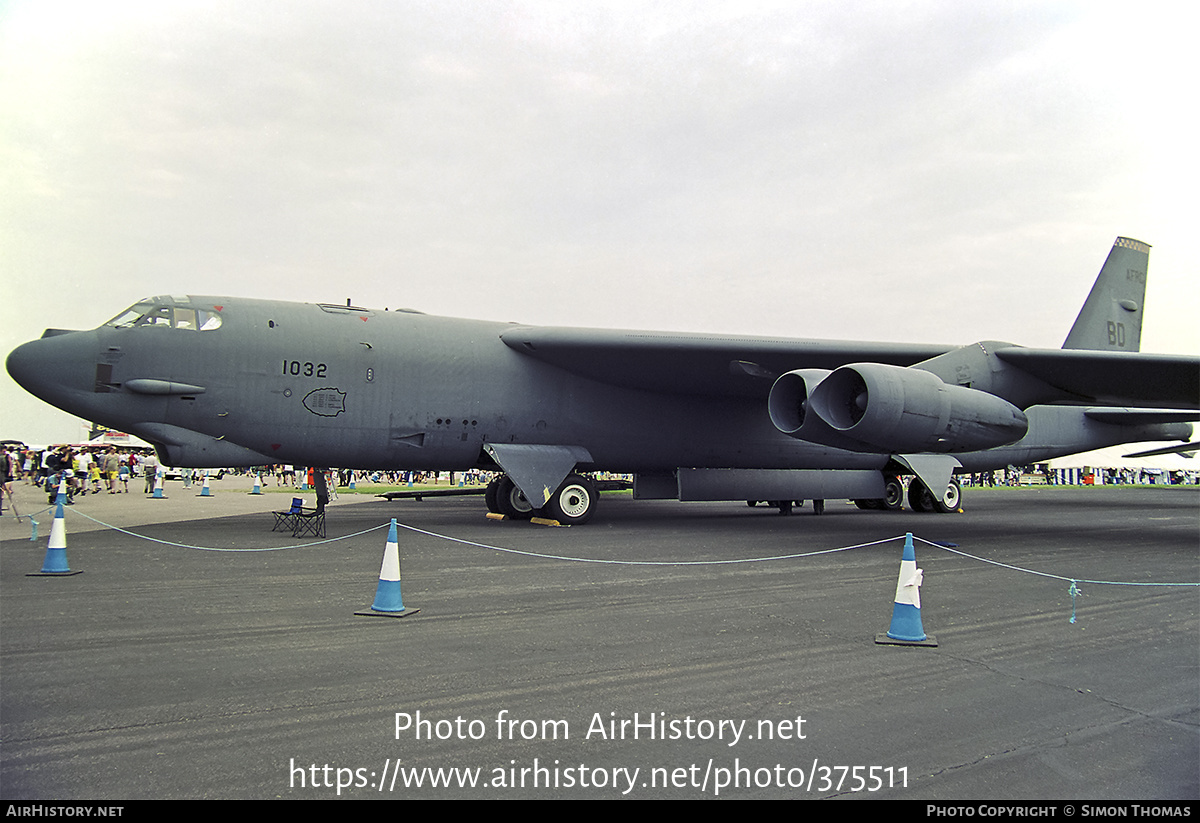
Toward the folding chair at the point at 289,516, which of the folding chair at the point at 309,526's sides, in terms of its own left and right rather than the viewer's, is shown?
right

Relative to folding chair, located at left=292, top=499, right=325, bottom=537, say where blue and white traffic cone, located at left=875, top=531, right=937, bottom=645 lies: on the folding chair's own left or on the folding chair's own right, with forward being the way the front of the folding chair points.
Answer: on the folding chair's own left

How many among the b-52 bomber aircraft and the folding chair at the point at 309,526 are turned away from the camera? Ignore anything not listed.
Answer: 0

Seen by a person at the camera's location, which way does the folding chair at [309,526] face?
facing to the left of the viewer

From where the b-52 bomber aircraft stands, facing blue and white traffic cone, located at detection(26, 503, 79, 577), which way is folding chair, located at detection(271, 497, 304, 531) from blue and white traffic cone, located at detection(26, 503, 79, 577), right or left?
right

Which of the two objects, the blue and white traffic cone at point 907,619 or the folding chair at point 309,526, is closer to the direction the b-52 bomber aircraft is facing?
the folding chair

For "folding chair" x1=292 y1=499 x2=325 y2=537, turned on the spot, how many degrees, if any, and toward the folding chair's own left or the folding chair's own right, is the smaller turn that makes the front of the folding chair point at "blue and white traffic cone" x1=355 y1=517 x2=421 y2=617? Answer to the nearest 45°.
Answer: approximately 90° to the folding chair's own left

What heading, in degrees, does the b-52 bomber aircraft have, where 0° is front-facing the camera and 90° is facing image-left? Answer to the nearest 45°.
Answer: approximately 45°
